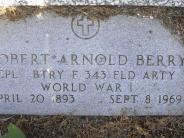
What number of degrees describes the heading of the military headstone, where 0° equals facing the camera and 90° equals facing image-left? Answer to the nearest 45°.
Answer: approximately 0°
